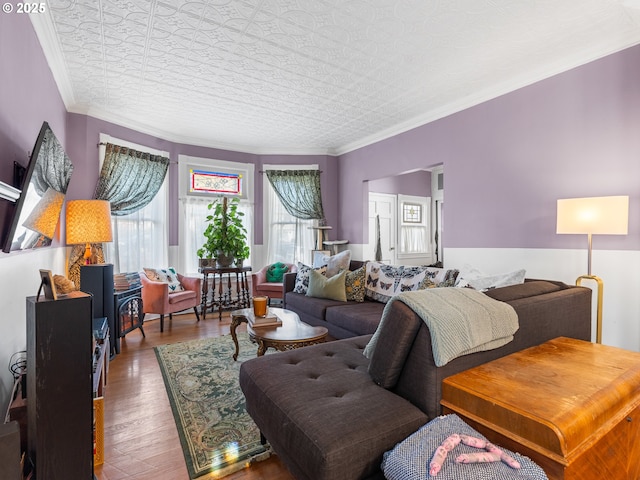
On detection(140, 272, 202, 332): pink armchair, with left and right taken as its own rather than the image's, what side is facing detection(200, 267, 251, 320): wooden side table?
left

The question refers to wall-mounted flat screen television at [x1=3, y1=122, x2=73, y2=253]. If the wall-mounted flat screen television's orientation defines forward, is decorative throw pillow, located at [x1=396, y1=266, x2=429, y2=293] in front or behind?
in front

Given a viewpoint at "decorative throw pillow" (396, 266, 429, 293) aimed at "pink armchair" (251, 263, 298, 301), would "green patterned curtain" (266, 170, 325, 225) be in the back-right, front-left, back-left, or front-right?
front-right

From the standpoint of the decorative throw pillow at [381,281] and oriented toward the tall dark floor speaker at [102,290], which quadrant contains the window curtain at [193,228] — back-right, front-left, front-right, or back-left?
front-right

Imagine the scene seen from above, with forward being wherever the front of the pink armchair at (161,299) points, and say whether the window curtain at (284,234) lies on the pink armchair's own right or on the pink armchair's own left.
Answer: on the pink armchair's own left

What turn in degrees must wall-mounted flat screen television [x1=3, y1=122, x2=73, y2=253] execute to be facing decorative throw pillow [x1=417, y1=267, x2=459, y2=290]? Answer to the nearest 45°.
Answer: approximately 45° to its left

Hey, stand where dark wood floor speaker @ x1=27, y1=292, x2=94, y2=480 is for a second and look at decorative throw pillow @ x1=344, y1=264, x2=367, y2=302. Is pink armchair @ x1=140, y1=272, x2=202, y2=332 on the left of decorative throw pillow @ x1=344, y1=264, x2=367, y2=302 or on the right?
left

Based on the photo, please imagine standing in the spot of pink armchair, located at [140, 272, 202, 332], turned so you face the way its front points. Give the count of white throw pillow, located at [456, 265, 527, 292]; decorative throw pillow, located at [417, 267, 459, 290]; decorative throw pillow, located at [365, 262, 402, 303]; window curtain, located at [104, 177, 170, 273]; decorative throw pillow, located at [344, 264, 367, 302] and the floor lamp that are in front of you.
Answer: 5

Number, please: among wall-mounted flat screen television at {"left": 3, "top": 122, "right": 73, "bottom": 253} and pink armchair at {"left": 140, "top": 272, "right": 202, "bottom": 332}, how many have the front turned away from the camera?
0

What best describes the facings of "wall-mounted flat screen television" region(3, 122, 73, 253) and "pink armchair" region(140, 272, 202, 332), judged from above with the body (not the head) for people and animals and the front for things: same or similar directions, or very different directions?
same or similar directions

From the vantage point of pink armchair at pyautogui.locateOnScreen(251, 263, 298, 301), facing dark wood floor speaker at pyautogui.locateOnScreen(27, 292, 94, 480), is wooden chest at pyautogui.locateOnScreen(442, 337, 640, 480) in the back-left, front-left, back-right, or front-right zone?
front-left

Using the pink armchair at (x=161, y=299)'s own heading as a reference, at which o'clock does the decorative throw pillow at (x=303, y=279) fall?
The decorative throw pillow is roughly at 11 o'clock from the pink armchair.

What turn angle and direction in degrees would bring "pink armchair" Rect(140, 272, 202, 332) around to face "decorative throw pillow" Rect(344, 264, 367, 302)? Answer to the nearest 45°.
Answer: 0° — it already faces it

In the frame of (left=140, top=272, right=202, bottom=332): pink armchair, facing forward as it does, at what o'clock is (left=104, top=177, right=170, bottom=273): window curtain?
The window curtain is roughly at 7 o'clock from the pink armchair.

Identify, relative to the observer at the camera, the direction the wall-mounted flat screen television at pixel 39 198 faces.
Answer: facing the viewer and to the right of the viewer

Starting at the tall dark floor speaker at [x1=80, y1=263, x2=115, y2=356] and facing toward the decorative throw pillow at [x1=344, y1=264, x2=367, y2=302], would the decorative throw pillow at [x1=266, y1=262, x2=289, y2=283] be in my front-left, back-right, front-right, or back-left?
front-left
